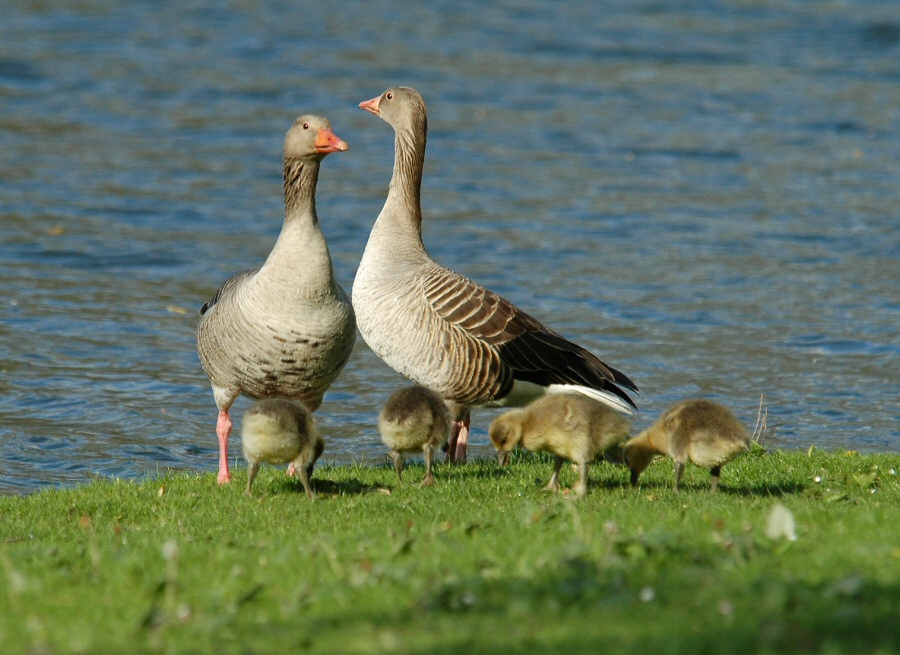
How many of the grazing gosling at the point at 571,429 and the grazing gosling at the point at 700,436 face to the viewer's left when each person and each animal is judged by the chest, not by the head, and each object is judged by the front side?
2

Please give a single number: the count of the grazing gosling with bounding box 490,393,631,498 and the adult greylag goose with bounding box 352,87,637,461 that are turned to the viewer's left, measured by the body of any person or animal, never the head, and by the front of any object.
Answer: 2

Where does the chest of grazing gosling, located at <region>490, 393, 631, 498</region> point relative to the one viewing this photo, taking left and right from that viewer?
facing to the left of the viewer

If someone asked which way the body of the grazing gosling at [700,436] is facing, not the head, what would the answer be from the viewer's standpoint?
to the viewer's left

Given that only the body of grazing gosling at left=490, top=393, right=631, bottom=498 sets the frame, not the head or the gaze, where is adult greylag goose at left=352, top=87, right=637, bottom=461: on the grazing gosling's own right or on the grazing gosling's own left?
on the grazing gosling's own right

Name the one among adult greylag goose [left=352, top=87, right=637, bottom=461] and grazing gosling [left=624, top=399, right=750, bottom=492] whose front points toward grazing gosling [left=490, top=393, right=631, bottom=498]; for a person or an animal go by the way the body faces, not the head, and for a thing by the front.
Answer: grazing gosling [left=624, top=399, right=750, bottom=492]

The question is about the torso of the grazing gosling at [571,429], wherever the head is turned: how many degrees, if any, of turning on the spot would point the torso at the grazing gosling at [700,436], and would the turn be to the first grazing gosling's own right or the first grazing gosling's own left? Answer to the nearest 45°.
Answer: approximately 180°

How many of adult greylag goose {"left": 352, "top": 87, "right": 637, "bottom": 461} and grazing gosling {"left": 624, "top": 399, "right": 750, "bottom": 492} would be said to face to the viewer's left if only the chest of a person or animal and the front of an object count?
2

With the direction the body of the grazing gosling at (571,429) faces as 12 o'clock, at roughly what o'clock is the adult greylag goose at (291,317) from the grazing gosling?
The adult greylag goose is roughly at 1 o'clock from the grazing gosling.

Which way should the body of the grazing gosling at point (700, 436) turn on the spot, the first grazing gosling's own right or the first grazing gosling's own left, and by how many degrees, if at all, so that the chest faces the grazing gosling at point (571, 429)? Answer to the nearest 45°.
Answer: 0° — it already faces it

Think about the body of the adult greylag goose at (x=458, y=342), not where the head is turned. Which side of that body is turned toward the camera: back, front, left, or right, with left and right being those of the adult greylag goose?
left
